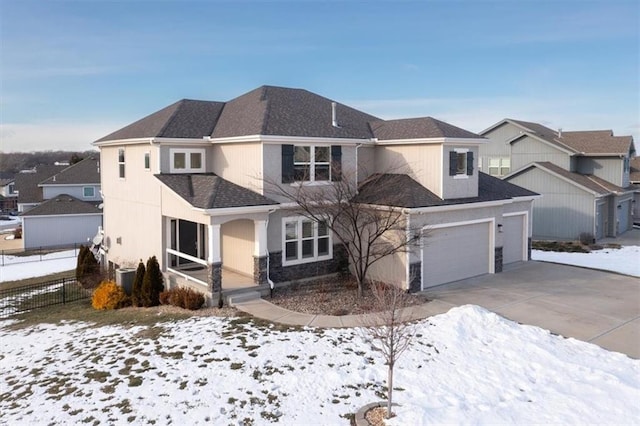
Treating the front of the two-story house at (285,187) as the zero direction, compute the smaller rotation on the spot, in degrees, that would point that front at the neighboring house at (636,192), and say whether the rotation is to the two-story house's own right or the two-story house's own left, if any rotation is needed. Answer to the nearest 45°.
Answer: approximately 90° to the two-story house's own left

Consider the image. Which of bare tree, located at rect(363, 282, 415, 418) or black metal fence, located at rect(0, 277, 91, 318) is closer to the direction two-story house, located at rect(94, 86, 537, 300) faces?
the bare tree

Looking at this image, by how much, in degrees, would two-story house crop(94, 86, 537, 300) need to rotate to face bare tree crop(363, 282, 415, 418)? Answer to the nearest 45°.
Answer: approximately 45° to its right

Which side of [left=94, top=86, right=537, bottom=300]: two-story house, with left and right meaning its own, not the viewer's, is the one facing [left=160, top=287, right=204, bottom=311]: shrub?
right

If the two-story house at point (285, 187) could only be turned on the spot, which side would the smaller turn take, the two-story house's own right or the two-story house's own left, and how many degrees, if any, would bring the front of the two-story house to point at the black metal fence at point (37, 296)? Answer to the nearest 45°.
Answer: approximately 135° to the two-story house's own right

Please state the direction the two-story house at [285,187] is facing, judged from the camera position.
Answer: facing the viewer and to the right of the viewer

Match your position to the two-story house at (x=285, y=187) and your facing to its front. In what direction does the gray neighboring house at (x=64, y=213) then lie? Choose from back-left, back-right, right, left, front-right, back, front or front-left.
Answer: back

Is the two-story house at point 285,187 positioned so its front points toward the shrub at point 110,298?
no

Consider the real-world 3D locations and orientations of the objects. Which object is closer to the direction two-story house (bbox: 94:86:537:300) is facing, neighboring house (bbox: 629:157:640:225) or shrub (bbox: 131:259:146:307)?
the neighboring house
